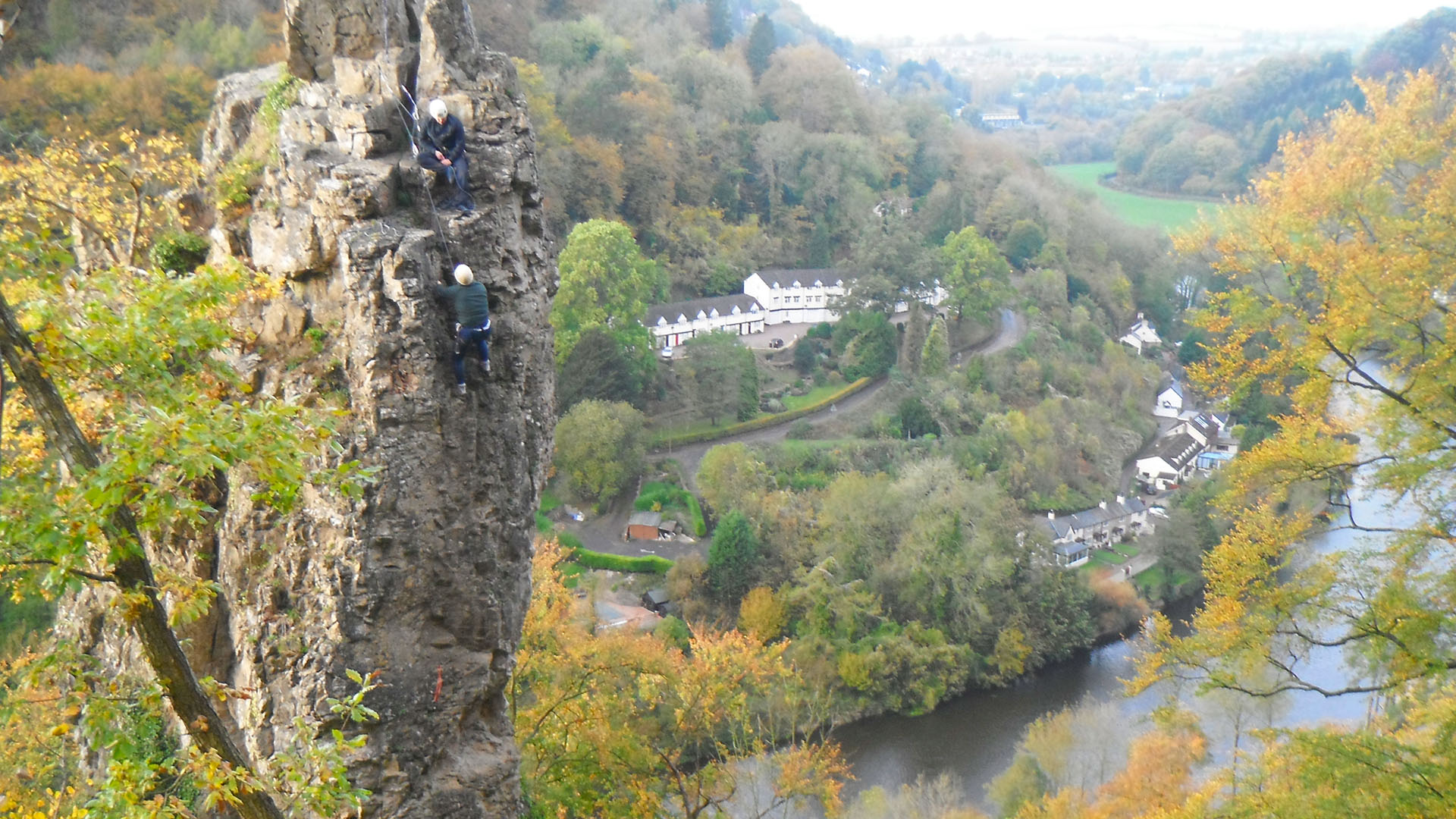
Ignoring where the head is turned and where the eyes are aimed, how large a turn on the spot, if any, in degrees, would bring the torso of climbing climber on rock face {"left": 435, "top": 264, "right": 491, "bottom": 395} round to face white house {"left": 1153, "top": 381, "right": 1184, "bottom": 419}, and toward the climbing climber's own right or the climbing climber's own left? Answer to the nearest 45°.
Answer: approximately 45° to the climbing climber's own right

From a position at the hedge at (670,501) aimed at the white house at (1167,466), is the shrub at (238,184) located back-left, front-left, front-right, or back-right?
back-right

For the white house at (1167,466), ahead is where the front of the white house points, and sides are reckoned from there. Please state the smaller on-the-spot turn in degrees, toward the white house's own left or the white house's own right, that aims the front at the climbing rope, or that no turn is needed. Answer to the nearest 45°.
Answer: approximately 45° to the white house's own right

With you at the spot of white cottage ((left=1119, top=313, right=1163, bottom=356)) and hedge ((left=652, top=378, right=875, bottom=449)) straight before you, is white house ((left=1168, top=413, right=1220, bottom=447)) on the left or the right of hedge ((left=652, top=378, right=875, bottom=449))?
left

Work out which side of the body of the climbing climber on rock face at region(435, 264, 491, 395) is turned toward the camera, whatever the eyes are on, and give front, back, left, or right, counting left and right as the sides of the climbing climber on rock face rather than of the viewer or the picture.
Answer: back

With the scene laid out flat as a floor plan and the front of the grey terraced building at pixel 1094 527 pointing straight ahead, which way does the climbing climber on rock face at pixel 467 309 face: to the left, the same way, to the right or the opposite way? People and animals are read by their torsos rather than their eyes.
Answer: the opposite way

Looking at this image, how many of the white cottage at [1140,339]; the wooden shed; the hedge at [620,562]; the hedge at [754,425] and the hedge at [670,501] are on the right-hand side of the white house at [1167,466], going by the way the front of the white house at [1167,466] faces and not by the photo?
4

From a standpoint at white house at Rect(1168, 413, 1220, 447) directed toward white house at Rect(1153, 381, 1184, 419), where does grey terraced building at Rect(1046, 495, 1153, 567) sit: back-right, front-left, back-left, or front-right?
back-left

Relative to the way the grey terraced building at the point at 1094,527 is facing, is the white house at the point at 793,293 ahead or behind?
behind

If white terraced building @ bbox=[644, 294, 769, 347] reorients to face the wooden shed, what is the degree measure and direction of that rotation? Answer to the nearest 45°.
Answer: approximately 45° to its right
